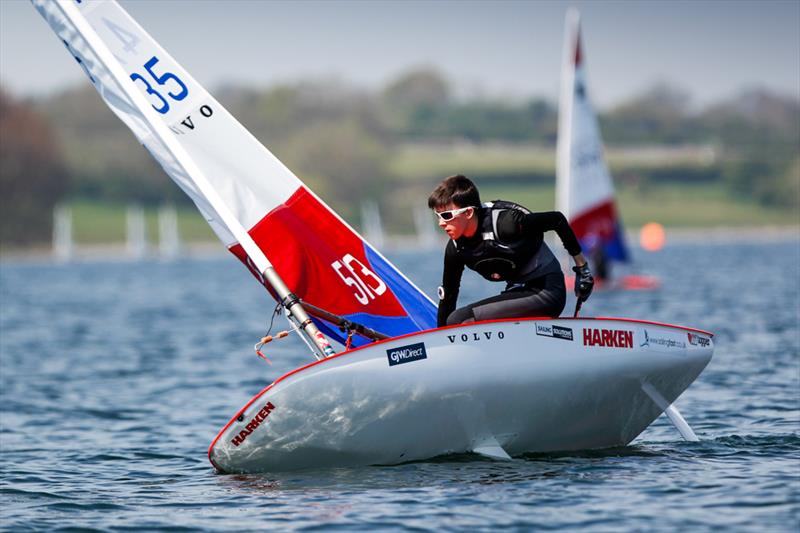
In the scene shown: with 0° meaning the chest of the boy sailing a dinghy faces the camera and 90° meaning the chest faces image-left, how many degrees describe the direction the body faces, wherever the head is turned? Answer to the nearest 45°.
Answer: approximately 45°

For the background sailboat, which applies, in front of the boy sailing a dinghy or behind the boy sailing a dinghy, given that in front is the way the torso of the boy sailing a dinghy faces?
behind
